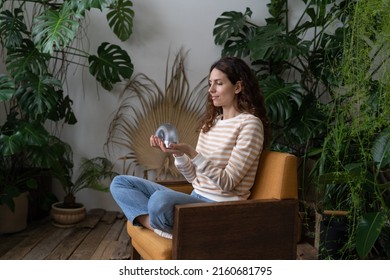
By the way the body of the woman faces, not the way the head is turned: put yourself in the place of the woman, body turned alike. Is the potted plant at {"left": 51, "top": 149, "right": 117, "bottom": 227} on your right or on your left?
on your right

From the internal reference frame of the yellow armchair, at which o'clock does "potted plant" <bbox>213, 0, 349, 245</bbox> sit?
The potted plant is roughly at 5 o'clock from the yellow armchair.

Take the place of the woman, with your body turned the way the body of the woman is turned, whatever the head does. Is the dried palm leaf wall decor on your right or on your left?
on your right

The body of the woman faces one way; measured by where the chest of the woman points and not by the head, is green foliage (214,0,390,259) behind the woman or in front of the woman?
behind

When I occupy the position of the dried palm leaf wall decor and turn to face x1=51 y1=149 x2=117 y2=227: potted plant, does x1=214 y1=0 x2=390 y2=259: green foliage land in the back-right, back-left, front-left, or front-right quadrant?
back-left

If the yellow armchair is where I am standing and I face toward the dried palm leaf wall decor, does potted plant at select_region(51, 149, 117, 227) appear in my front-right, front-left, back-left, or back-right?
front-left

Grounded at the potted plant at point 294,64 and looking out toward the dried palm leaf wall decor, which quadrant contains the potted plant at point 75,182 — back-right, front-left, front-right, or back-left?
front-left

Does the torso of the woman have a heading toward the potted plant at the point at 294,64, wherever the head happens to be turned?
no

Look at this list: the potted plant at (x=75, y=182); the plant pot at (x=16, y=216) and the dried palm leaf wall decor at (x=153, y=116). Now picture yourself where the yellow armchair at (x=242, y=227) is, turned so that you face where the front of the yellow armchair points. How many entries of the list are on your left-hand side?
0

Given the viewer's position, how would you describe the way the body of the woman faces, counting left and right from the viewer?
facing the viewer and to the left of the viewer

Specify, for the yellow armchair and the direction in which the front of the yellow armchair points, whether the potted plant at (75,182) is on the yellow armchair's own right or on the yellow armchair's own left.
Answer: on the yellow armchair's own right

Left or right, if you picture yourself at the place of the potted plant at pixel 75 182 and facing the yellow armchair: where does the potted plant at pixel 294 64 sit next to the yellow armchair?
left

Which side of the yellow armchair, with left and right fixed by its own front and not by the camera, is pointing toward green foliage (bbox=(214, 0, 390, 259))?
back
